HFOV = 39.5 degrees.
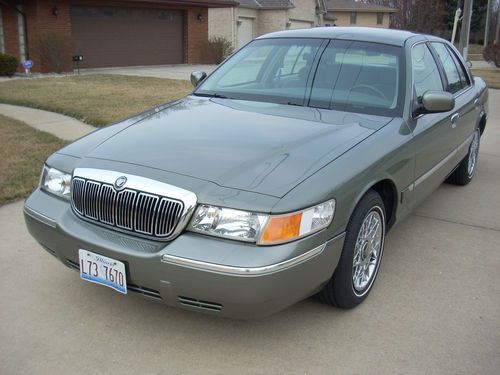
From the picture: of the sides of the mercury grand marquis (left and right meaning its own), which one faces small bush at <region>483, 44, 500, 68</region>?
back

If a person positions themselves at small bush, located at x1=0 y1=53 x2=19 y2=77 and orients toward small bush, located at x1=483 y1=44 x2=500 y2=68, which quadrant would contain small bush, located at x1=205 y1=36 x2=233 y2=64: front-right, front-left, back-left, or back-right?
front-left

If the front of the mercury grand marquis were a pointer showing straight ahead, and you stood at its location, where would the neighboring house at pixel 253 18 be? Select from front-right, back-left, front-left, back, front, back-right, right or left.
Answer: back-right

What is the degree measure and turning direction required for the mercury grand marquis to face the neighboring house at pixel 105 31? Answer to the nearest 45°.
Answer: approximately 135° to its right

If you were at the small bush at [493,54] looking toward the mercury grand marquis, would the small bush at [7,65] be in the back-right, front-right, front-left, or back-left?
front-right

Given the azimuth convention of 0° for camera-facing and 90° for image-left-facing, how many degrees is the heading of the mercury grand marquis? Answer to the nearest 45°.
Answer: approximately 45°

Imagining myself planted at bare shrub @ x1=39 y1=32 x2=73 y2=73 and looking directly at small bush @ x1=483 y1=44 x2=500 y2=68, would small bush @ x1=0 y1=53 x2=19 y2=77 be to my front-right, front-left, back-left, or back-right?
back-right

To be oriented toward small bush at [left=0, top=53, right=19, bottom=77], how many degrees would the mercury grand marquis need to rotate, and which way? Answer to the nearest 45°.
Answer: approximately 90° to its right

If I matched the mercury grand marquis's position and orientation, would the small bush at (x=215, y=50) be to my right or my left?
on my right

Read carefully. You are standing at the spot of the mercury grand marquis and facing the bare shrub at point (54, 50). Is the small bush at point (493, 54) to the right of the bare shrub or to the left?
right
